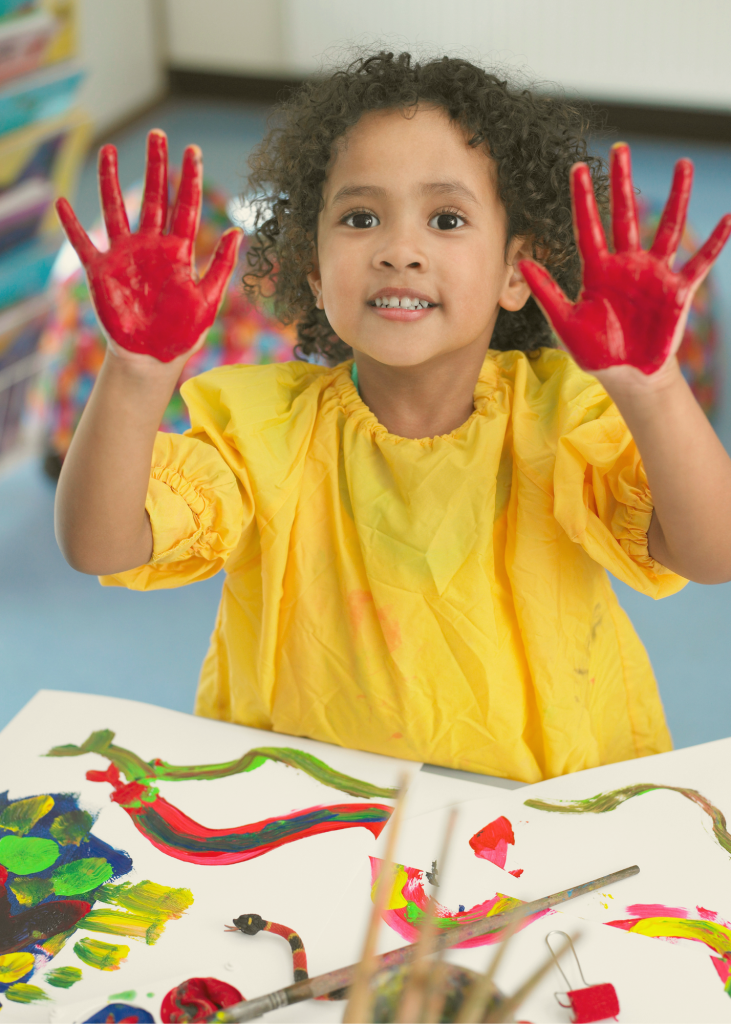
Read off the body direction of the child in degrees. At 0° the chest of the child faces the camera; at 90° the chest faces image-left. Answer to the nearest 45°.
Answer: approximately 0°
